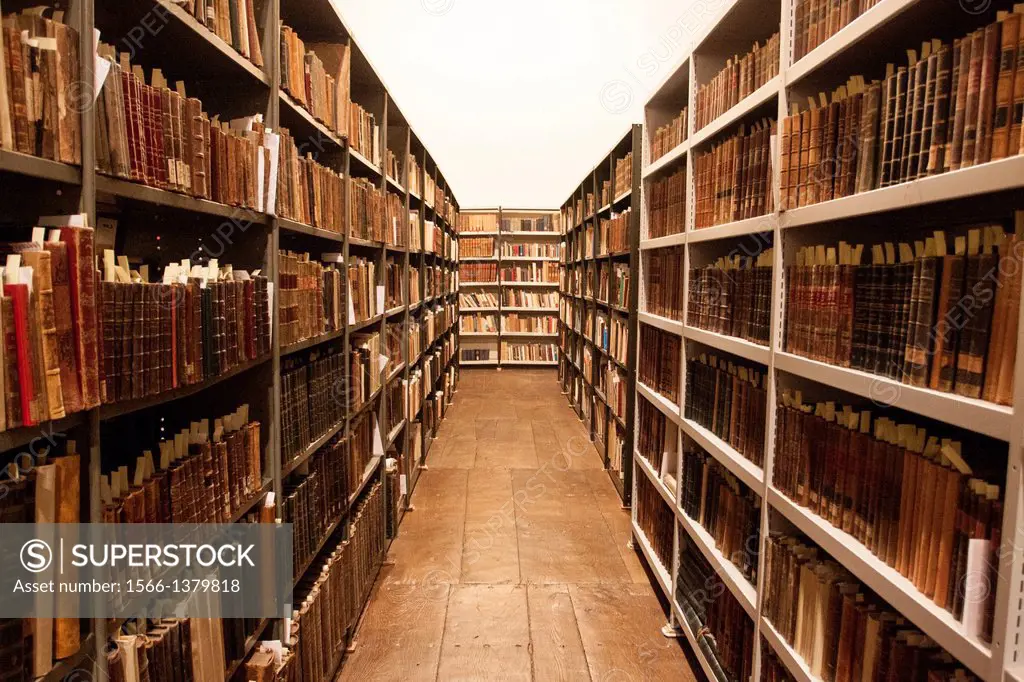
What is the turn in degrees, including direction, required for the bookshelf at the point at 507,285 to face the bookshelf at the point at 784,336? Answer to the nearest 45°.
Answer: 0° — it already faces it

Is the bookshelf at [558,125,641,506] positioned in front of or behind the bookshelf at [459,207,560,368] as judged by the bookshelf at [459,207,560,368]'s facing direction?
in front

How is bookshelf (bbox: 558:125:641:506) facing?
to the viewer's left

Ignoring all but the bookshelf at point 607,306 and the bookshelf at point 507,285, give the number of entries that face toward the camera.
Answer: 1

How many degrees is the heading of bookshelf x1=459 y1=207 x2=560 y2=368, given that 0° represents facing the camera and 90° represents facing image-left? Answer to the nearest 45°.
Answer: approximately 0°

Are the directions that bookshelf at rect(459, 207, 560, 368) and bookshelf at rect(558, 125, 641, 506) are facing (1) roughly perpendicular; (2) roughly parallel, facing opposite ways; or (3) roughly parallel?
roughly perpendicular

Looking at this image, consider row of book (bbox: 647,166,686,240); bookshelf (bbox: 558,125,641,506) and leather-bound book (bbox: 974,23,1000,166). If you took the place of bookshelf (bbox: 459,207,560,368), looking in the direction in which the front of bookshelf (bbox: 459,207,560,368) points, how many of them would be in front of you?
3

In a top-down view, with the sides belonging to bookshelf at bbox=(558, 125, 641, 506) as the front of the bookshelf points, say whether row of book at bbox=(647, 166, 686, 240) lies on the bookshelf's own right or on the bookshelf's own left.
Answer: on the bookshelf's own left

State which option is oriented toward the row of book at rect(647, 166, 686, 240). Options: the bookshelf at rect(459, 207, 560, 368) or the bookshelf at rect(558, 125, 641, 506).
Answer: the bookshelf at rect(459, 207, 560, 368)

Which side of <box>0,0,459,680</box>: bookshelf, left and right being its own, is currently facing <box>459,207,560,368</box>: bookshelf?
left

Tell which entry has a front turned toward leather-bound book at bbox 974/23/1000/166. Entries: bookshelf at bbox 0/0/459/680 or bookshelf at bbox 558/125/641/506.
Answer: bookshelf at bbox 0/0/459/680

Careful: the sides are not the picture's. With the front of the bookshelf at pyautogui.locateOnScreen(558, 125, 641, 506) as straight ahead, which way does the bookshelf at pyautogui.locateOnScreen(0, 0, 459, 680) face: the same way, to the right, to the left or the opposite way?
the opposite way

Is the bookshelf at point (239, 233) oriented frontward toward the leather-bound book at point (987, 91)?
yes

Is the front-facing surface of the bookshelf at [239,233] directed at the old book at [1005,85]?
yes

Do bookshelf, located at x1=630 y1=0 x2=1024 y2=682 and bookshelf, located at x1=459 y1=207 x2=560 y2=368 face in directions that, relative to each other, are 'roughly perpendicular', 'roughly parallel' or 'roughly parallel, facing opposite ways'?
roughly perpendicular
